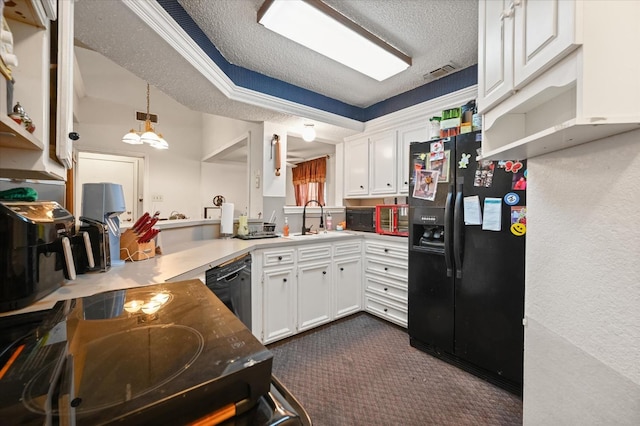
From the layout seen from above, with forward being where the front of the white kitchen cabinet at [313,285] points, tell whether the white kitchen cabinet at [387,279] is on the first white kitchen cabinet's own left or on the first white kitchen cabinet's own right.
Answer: on the first white kitchen cabinet's own left

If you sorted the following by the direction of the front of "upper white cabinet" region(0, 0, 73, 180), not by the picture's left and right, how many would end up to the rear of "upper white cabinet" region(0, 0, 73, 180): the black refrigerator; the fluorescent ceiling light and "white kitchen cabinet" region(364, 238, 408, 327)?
0

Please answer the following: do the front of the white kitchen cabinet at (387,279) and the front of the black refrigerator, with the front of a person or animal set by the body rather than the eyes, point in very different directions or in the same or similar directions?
same or similar directions

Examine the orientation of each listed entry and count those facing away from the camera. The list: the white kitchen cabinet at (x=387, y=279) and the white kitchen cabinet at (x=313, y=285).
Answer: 0

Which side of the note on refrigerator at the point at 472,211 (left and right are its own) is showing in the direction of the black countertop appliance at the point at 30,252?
front

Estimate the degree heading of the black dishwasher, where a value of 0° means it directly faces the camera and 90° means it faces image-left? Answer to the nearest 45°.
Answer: approximately 315°

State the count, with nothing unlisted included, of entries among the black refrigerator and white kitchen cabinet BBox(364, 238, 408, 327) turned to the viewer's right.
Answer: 0

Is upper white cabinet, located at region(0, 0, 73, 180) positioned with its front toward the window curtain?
no

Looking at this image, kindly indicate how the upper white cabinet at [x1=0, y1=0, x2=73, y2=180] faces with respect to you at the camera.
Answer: facing the viewer and to the right of the viewer

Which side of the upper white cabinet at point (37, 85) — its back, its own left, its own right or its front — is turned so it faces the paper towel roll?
left

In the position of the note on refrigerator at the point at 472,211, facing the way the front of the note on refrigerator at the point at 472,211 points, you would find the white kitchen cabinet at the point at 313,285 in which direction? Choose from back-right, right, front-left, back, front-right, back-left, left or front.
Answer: front-right

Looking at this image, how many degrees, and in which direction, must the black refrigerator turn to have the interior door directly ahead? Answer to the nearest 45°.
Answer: approximately 45° to its right

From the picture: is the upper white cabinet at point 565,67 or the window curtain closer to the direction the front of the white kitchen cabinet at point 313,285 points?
the upper white cabinet
